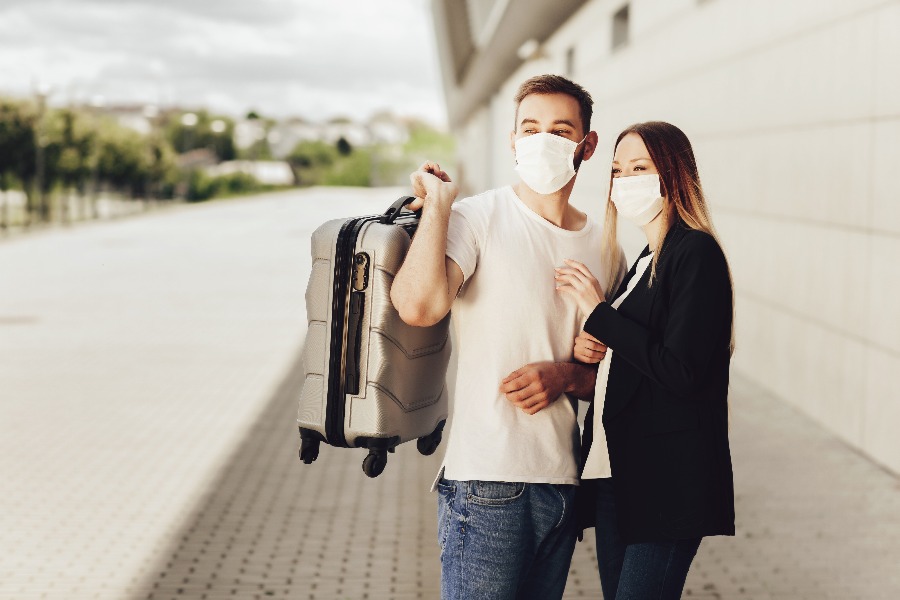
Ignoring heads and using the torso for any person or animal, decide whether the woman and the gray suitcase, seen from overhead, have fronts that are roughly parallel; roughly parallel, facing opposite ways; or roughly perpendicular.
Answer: roughly perpendicular

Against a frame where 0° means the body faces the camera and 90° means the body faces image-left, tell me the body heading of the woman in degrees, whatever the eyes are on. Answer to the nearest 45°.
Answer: approximately 45°

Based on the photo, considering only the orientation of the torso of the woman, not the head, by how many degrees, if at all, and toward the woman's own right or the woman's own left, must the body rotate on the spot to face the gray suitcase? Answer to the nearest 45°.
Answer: approximately 45° to the woman's own right

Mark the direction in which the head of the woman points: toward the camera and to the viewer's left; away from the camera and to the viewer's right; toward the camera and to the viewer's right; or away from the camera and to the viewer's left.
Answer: toward the camera and to the viewer's left
